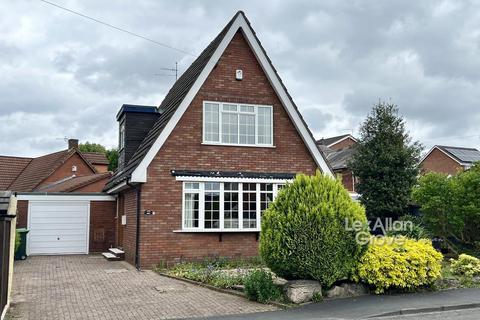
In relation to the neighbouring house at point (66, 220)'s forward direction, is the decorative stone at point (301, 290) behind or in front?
in front

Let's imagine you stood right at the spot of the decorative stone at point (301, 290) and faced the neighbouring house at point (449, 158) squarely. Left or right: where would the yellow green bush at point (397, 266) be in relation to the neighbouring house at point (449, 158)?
right

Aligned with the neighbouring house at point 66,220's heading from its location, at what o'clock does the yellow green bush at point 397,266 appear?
The yellow green bush is roughly at 11 o'clock from the neighbouring house.

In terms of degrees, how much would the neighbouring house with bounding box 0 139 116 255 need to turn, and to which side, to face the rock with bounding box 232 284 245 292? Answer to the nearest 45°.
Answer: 0° — it already faces it

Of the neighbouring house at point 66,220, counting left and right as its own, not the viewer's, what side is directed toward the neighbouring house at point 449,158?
left

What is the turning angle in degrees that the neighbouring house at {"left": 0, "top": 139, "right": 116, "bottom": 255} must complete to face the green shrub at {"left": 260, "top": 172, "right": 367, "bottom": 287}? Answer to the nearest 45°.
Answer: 0° — it already faces it

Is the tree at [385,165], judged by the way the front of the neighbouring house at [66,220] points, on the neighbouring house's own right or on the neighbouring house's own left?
on the neighbouring house's own left

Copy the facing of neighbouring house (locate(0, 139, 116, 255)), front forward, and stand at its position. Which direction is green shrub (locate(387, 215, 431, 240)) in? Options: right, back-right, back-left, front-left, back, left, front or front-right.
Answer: front-left

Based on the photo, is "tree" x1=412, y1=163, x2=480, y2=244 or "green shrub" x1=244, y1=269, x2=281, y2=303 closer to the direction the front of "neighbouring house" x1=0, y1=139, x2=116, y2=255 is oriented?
the green shrub

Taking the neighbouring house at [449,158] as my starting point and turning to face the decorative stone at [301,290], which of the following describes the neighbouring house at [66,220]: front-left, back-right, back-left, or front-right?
front-right

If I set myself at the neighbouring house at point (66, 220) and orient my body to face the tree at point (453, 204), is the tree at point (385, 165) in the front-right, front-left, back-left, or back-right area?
front-left

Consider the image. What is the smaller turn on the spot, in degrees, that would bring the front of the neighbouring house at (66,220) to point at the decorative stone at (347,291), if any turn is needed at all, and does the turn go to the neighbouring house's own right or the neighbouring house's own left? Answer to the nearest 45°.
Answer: approximately 45° to the neighbouring house's own left

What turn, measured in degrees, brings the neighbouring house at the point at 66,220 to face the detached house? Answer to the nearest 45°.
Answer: approximately 45° to its left

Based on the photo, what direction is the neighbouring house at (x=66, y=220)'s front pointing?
toward the camera

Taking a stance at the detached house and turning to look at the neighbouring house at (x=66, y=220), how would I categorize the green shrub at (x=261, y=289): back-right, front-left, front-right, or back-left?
back-left
